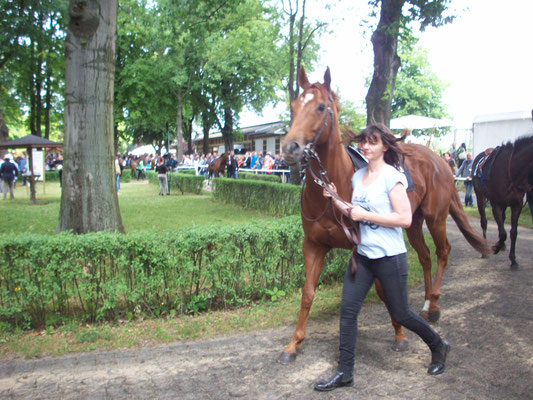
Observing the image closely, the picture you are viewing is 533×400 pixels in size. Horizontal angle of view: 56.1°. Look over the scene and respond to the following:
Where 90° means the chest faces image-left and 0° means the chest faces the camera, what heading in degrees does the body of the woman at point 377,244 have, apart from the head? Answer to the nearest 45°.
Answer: approximately 45°

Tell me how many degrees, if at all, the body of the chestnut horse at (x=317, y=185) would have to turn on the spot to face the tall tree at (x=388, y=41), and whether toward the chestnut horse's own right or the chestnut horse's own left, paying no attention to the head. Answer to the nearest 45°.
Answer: approximately 135° to the chestnut horse's own right

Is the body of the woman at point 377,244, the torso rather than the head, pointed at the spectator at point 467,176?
no

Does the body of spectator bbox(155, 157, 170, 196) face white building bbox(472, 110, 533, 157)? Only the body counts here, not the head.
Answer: no

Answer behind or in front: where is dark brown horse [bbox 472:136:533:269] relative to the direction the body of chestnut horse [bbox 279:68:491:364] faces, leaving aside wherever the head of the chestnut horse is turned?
behind

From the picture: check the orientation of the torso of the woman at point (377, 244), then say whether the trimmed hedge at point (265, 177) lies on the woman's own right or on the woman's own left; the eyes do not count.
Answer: on the woman's own right

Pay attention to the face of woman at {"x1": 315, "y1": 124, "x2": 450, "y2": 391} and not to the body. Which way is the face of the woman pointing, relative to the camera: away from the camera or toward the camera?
toward the camera

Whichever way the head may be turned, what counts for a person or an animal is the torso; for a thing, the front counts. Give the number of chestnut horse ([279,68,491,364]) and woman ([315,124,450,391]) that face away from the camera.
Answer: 0

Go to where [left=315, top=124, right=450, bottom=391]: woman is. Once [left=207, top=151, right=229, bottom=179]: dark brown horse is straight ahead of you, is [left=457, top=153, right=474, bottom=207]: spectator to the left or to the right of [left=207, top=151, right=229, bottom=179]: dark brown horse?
right

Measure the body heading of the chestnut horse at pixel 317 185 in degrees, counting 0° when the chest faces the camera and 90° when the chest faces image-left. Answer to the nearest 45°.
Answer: approximately 45°

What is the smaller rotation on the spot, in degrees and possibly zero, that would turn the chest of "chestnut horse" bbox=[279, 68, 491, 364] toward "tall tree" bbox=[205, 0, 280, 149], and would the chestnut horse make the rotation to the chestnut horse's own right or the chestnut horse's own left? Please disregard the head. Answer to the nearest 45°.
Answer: approximately 135° to the chestnut horse's own right
